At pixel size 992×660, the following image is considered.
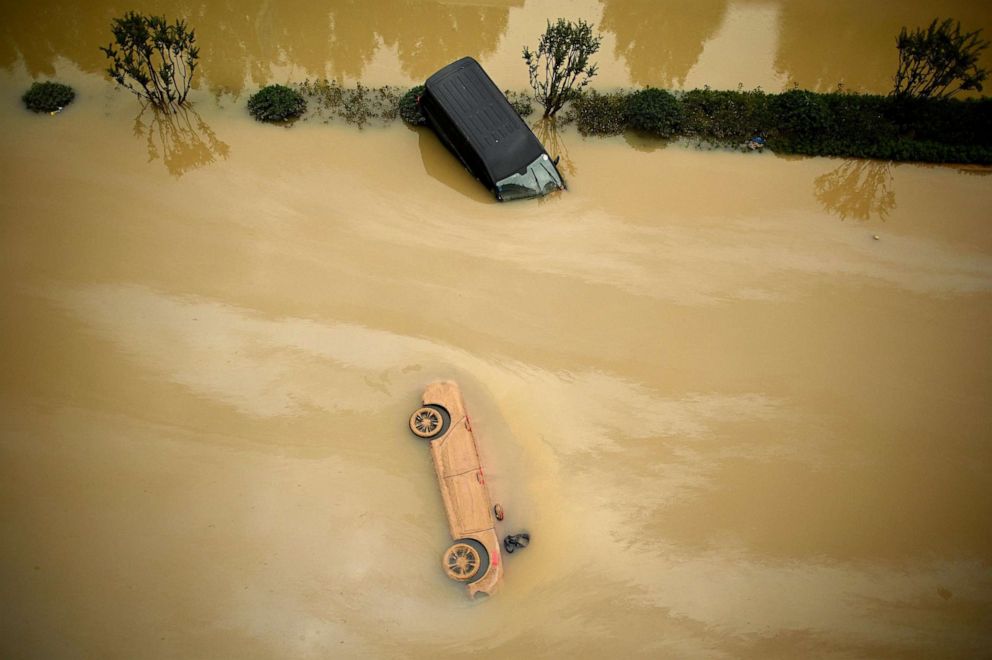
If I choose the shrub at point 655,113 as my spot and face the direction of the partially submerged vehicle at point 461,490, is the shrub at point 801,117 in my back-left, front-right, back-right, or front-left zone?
back-left

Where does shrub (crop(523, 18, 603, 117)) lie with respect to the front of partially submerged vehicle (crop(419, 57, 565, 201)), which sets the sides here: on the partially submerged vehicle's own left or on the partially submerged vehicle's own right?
on the partially submerged vehicle's own left

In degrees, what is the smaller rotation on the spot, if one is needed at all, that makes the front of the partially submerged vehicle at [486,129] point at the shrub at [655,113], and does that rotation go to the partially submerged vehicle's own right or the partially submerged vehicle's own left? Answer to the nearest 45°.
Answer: approximately 90° to the partially submerged vehicle's own left

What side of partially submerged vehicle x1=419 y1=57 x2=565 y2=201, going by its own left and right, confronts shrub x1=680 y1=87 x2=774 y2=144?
left

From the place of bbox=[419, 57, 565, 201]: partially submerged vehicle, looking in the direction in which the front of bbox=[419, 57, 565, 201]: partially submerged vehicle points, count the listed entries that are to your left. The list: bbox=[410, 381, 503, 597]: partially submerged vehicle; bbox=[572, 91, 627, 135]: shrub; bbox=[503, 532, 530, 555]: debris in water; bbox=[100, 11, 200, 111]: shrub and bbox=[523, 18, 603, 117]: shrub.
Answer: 2

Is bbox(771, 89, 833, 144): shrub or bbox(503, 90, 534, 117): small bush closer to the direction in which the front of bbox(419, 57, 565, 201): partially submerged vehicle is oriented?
the shrub

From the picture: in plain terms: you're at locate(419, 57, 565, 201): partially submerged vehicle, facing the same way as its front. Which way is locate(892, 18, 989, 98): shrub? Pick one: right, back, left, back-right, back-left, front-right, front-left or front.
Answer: front-left

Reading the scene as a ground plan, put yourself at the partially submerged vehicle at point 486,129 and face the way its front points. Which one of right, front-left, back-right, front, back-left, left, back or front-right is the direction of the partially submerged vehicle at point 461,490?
front-right

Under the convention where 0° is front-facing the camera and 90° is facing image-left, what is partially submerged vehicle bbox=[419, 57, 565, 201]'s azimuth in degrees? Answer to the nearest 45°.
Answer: approximately 315°

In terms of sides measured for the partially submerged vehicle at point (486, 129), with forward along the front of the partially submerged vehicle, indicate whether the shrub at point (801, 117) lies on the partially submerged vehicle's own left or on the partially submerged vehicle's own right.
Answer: on the partially submerged vehicle's own left

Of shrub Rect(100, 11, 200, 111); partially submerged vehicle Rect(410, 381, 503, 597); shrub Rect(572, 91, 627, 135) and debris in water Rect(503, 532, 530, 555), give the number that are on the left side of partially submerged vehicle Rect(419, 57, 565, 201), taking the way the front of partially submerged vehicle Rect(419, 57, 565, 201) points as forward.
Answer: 1

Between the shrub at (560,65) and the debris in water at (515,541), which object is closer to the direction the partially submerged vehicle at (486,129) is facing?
the debris in water
